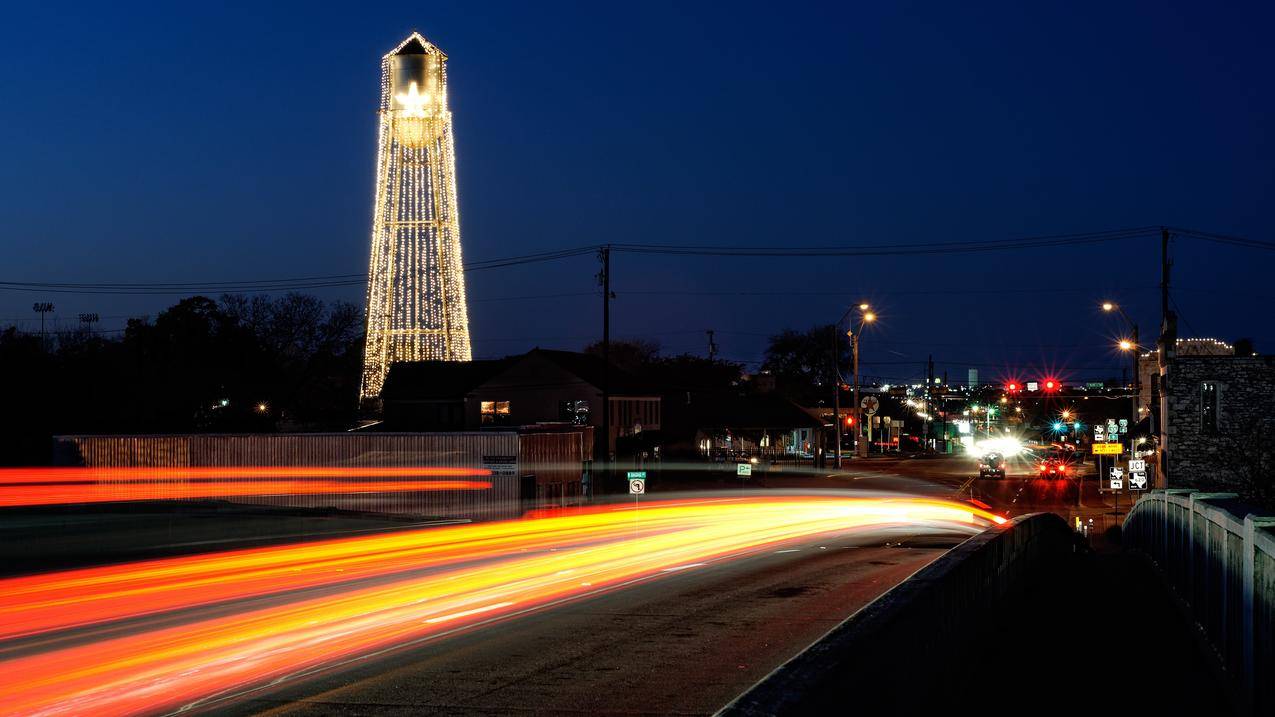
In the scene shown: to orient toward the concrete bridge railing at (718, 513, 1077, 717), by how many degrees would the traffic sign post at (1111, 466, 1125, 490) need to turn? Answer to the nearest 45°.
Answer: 0° — it already faces it

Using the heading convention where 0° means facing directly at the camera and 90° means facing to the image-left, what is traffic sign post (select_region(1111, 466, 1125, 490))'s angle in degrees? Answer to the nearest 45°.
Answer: approximately 0°

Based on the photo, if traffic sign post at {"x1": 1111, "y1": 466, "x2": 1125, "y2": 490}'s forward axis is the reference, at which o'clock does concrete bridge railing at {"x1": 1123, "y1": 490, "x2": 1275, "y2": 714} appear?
The concrete bridge railing is roughly at 12 o'clock from the traffic sign post.
